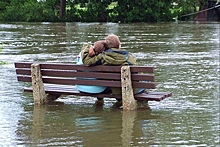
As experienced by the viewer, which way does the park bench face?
facing away from the viewer and to the right of the viewer
